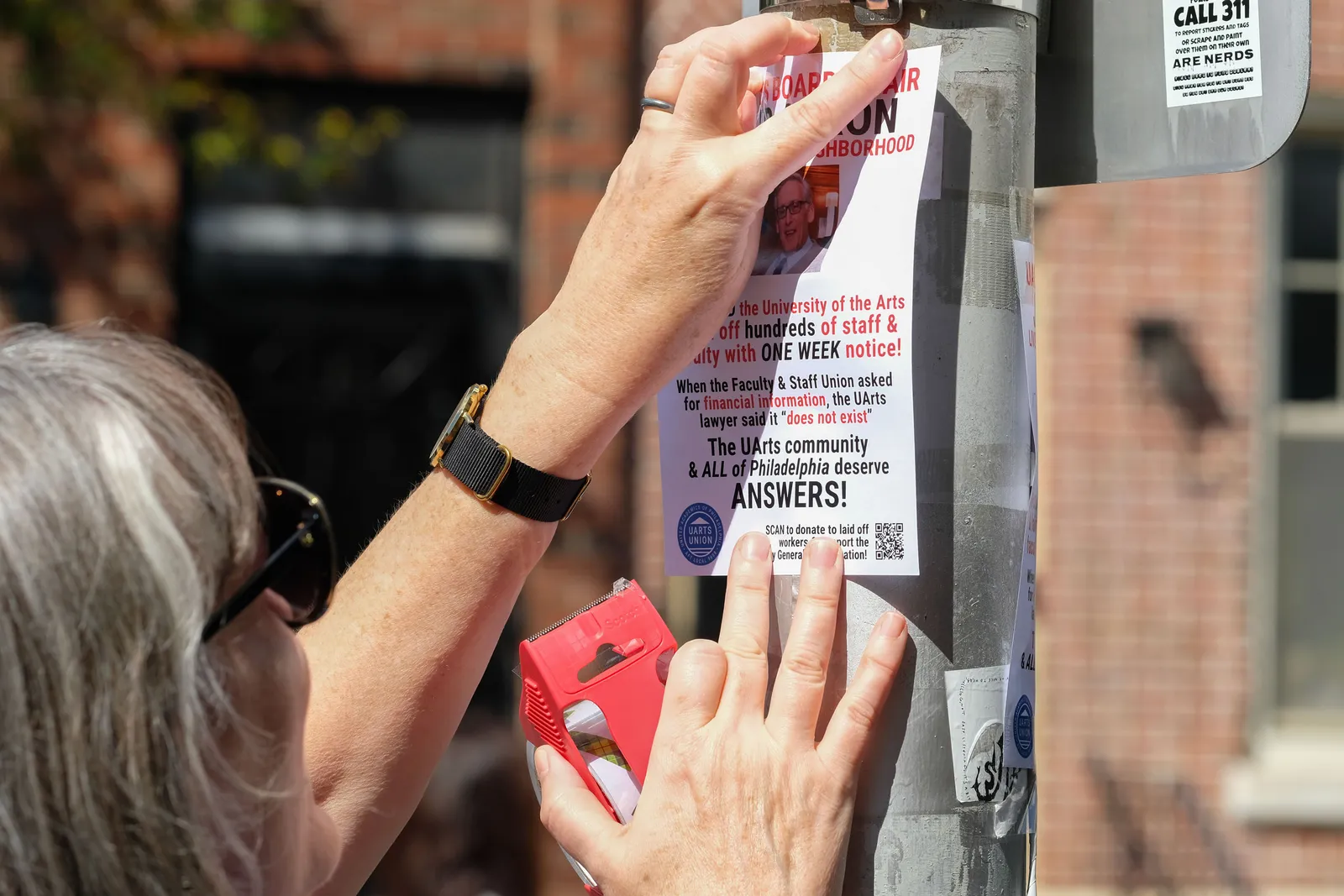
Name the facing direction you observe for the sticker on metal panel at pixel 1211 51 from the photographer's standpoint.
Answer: facing the viewer

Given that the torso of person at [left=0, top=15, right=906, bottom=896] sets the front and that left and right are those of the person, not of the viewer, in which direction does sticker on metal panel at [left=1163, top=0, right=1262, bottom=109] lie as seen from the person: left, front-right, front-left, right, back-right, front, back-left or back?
front-right

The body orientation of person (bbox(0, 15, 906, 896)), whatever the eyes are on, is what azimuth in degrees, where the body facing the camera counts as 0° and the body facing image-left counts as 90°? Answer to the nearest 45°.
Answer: approximately 225°

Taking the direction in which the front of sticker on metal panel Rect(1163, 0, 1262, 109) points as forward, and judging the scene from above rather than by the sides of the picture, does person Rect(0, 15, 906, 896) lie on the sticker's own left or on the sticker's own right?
on the sticker's own right

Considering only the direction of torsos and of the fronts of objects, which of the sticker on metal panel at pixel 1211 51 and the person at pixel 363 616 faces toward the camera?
the sticker on metal panel

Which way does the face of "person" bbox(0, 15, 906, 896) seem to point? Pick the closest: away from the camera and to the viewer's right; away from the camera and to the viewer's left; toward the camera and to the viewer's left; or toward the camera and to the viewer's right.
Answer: away from the camera and to the viewer's right

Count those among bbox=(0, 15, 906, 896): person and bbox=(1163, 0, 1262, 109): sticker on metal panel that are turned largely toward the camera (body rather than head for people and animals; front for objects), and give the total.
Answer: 1

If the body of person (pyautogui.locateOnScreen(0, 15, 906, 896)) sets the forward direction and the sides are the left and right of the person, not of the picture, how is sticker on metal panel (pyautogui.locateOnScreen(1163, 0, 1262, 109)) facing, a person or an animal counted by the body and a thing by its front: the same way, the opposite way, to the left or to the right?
the opposite way

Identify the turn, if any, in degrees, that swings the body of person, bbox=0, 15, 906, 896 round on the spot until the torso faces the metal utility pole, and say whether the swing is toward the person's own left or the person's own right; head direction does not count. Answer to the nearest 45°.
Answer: approximately 45° to the person's own right
